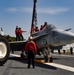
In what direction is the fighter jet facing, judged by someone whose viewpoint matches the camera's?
facing the viewer and to the right of the viewer
